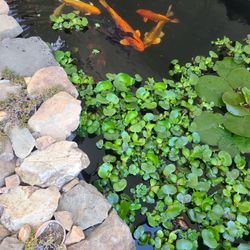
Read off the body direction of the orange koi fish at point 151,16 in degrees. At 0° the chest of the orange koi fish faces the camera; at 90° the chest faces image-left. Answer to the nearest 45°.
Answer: approximately 90°

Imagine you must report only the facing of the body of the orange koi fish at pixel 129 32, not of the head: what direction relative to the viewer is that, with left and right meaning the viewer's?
facing the viewer and to the right of the viewer

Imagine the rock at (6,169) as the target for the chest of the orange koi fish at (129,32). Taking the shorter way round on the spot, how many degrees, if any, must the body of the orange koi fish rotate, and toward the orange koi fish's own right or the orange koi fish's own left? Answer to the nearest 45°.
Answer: approximately 45° to the orange koi fish's own right

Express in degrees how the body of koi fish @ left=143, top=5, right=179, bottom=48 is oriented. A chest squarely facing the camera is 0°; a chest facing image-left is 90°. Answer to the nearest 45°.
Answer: approximately 45°

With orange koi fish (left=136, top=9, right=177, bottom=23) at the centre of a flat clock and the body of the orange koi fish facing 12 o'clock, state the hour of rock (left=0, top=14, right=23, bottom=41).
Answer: The rock is roughly at 11 o'clock from the orange koi fish.
